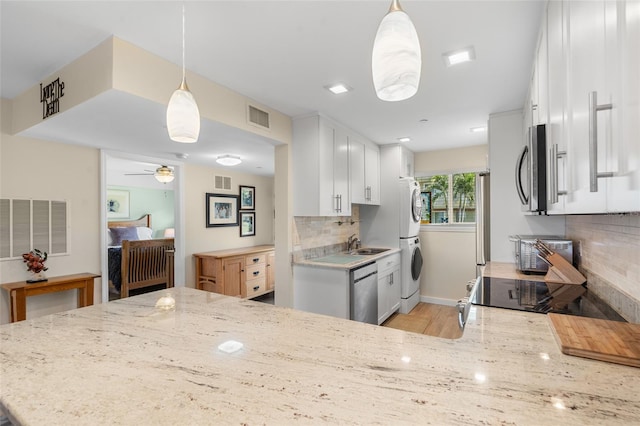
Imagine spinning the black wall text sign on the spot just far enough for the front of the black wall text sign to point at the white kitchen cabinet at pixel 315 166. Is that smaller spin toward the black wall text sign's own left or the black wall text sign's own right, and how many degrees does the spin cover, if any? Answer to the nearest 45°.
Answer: approximately 135° to the black wall text sign's own left

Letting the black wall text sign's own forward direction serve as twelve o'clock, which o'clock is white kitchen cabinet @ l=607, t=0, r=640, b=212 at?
The white kitchen cabinet is roughly at 10 o'clock from the black wall text sign.

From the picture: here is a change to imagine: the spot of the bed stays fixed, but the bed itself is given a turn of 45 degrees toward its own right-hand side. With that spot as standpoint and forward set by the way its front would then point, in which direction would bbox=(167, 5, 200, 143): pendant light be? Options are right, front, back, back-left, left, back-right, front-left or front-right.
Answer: front

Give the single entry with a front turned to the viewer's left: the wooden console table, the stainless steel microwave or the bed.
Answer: the stainless steel microwave

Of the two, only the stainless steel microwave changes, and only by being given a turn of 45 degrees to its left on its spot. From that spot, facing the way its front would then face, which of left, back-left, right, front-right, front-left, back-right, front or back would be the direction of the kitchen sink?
right

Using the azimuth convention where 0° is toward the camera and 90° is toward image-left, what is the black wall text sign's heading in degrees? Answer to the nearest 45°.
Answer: approximately 45°

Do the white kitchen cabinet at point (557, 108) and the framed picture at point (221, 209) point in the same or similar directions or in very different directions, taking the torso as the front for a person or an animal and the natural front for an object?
very different directions

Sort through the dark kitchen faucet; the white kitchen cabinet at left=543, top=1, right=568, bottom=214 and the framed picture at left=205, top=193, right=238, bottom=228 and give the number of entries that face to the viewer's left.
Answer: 1

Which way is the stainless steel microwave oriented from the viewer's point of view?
to the viewer's left
